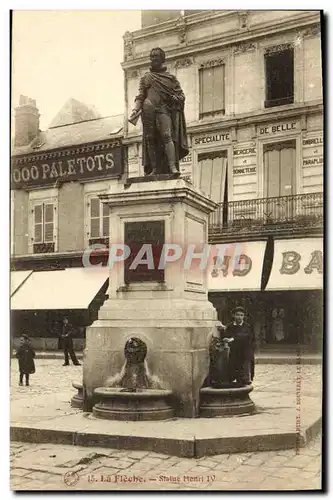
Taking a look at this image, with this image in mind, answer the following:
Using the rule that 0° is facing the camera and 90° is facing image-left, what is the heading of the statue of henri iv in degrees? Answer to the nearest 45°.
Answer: approximately 0°

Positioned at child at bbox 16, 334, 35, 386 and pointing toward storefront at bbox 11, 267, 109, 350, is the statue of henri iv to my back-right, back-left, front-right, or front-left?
back-right

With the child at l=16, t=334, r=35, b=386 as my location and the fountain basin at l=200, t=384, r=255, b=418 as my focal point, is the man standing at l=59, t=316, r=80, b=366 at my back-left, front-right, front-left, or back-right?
back-left

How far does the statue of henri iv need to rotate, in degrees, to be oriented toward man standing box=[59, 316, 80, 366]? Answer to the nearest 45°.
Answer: approximately 180°

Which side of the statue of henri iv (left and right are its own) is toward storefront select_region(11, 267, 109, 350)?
back

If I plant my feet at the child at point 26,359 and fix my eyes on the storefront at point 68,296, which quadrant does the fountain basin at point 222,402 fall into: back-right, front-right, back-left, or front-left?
back-right
